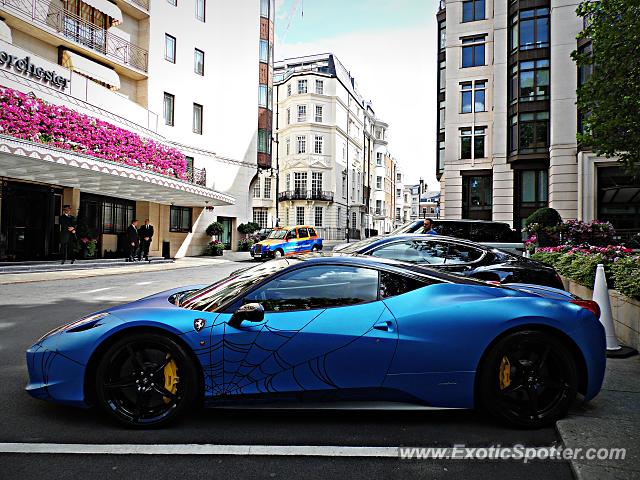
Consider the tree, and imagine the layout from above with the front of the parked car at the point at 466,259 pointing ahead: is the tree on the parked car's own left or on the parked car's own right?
on the parked car's own right

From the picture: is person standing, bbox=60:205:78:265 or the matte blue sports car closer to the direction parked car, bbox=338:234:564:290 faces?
the person standing

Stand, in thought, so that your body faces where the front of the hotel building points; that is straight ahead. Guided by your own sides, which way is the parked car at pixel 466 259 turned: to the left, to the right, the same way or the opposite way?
the opposite way

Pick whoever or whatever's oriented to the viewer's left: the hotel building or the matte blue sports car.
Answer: the matte blue sports car

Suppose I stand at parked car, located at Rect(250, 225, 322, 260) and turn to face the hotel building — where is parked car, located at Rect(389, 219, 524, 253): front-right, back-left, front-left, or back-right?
back-left

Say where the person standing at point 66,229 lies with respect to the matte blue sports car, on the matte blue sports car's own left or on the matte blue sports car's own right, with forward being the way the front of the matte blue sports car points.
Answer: on the matte blue sports car's own right

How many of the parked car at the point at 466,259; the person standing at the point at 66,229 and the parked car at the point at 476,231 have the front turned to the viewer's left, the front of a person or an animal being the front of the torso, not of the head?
2

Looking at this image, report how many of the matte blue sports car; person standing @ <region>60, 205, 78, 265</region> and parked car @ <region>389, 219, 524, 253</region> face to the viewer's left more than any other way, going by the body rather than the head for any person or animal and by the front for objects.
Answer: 2

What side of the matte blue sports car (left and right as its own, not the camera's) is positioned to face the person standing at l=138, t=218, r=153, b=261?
right

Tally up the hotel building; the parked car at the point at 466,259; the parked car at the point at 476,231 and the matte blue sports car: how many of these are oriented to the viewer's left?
3

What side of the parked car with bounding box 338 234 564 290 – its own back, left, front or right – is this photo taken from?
left

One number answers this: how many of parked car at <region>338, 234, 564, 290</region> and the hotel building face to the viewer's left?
1

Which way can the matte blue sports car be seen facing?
to the viewer's left
